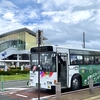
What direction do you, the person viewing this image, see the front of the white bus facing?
facing the viewer and to the left of the viewer
